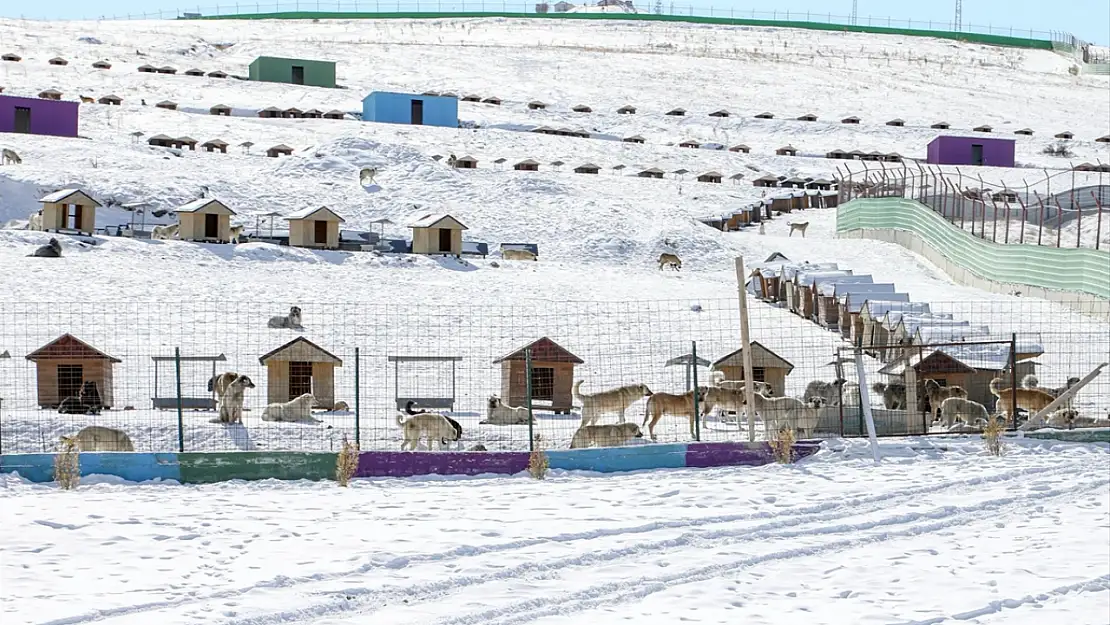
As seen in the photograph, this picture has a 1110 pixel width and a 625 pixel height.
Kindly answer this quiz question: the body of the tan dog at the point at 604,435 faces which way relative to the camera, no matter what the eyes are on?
to the viewer's right

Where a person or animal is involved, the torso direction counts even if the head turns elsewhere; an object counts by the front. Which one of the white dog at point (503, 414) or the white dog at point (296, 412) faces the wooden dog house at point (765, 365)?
the white dog at point (296, 412)

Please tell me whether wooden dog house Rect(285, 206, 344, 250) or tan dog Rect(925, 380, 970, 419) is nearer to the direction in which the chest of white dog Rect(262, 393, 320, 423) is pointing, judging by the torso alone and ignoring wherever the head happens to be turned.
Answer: the tan dog

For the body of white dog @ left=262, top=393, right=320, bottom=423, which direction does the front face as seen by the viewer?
to the viewer's right

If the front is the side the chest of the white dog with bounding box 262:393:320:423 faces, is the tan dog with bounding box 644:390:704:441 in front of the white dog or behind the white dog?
in front

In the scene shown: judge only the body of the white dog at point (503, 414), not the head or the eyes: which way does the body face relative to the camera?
to the viewer's left

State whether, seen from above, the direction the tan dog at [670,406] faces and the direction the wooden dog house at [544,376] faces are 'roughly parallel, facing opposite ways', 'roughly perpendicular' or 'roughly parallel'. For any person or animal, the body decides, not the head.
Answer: roughly perpendicular

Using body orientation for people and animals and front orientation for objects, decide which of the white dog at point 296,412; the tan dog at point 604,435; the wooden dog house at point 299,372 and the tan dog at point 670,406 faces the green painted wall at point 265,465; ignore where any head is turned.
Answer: the wooden dog house

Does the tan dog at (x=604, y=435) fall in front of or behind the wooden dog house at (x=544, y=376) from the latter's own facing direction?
in front

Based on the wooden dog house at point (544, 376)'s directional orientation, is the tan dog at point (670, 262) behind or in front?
behind

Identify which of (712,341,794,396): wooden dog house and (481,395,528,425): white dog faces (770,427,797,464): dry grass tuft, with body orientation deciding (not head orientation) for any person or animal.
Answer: the wooden dog house

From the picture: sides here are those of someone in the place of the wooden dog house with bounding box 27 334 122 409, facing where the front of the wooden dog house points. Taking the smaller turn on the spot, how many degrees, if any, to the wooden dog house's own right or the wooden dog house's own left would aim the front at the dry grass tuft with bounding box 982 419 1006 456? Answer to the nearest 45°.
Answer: approximately 45° to the wooden dog house's own left
